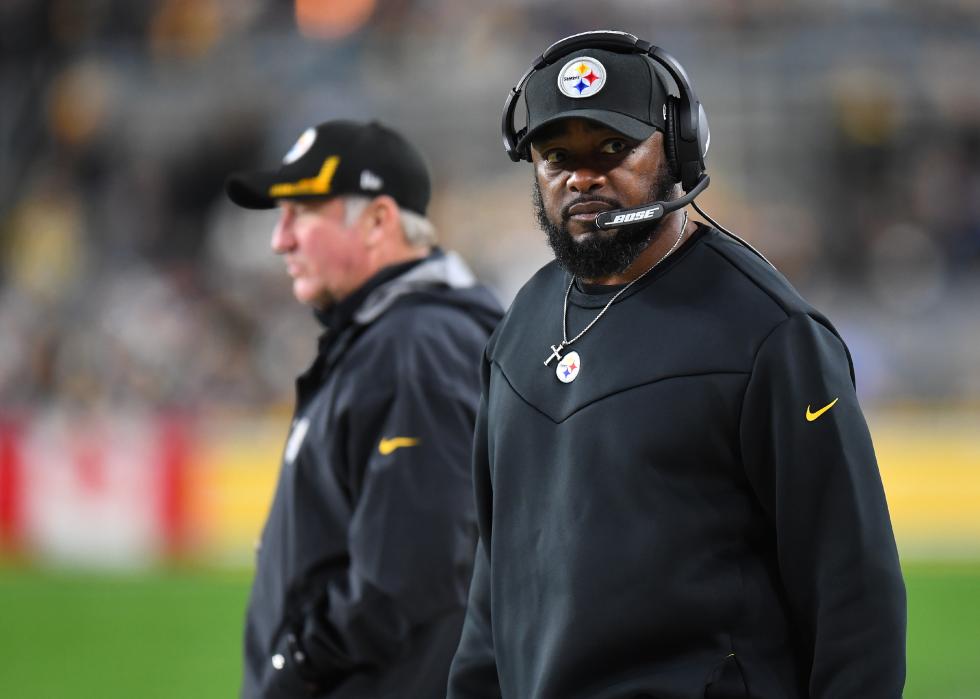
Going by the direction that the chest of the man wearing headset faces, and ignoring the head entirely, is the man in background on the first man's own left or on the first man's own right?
on the first man's own right

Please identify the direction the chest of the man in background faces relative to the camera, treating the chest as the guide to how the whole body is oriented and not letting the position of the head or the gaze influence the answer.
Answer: to the viewer's left

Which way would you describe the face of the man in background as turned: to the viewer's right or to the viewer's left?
to the viewer's left

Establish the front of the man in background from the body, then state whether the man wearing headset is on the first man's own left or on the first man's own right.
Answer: on the first man's own left

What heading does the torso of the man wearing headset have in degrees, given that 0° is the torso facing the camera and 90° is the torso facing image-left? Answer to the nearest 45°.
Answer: approximately 45°
